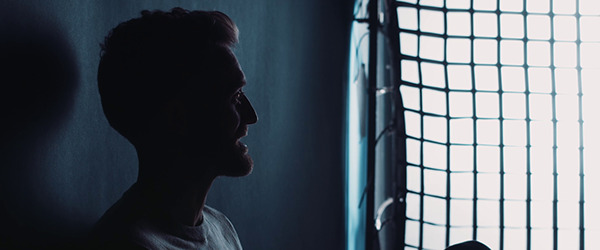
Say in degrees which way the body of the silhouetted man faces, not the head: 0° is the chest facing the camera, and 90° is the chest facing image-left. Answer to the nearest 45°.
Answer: approximately 270°

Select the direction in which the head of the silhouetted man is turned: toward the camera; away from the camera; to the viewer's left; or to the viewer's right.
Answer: to the viewer's right

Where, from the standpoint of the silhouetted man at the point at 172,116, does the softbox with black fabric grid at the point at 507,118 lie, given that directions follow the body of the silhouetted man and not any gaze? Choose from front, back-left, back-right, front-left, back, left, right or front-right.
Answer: front-left

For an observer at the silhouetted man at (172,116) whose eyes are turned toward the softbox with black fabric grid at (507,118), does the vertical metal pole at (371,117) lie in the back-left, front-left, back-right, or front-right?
front-left

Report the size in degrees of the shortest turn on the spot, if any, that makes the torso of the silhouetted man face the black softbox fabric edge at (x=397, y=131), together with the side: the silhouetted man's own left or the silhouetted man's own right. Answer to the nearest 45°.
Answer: approximately 45° to the silhouetted man's own left

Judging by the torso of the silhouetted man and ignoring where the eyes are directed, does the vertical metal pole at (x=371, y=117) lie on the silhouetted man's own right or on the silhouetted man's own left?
on the silhouetted man's own left
